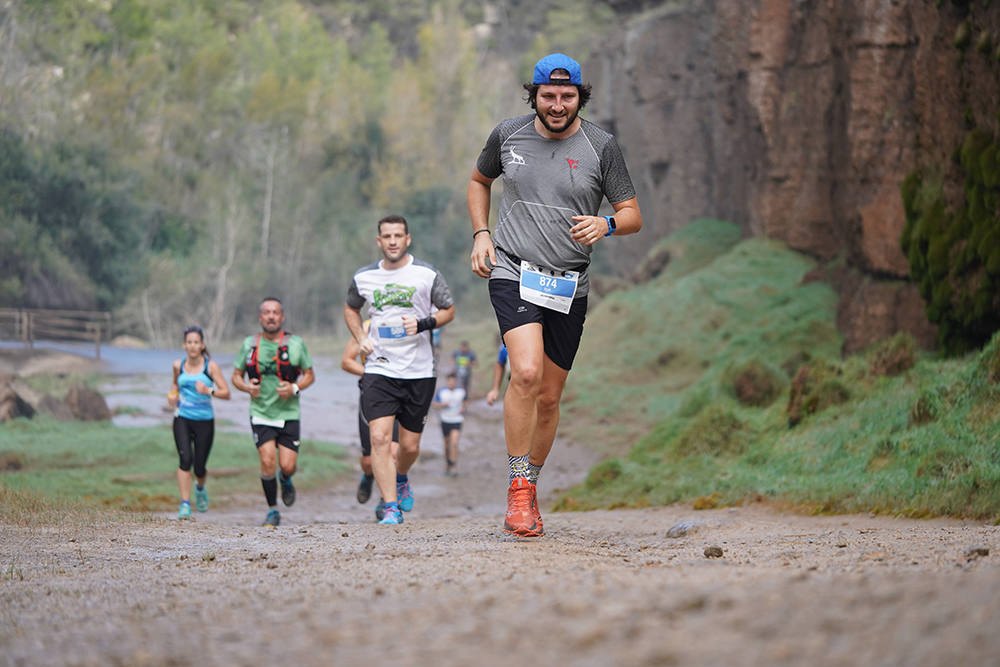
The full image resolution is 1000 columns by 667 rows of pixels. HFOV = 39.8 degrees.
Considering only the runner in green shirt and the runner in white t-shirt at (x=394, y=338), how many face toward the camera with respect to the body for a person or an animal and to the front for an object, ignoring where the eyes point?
2

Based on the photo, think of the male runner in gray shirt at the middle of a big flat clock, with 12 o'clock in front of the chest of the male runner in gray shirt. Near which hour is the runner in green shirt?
The runner in green shirt is roughly at 5 o'clock from the male runner in gray shirt.

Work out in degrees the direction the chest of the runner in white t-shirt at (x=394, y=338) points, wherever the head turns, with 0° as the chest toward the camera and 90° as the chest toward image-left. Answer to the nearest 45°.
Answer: approximately 0°

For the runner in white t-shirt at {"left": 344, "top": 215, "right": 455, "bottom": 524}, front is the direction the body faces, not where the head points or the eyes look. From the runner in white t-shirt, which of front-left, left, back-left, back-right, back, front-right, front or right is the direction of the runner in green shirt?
back-right

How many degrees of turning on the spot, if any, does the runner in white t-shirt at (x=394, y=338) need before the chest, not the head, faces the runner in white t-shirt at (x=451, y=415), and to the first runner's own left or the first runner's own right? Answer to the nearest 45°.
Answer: approximately 180°

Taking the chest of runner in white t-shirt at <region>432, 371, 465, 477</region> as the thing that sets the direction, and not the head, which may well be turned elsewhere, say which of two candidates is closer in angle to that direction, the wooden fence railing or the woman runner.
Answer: the woman runner

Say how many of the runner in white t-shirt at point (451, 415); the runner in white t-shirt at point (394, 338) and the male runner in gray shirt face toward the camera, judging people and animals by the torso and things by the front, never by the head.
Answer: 3

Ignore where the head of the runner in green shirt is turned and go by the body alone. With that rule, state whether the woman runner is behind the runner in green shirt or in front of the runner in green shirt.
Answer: behind

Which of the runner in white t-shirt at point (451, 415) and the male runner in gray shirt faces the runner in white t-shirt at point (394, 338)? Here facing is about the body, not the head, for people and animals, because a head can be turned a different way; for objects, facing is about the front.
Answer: the runner in white t-shirt at point (451, 415)

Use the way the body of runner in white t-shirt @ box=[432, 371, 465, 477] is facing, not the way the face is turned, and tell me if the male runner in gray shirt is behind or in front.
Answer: in front

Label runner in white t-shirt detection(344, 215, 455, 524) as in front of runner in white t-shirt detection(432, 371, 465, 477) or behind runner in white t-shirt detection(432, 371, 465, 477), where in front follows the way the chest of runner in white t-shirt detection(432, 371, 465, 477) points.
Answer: in front

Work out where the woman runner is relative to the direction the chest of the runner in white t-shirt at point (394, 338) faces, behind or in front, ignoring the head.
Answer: behind
